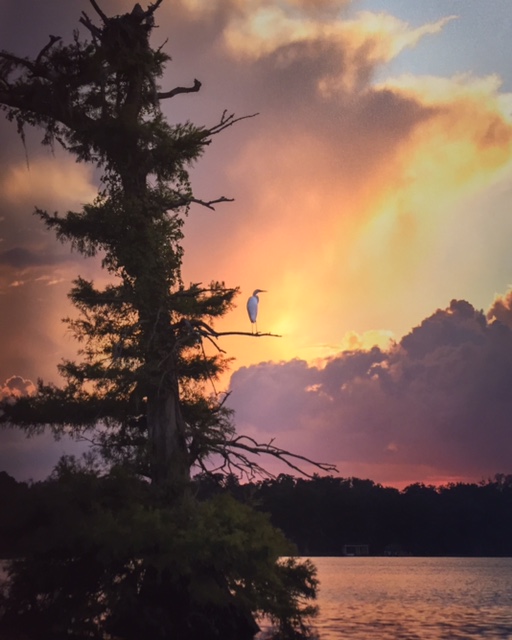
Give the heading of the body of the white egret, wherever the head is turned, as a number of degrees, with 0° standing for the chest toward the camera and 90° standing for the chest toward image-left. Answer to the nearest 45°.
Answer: approximately 270°
